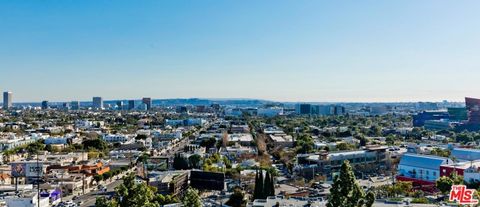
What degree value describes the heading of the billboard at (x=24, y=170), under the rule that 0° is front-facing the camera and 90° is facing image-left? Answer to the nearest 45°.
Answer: approximately 0°

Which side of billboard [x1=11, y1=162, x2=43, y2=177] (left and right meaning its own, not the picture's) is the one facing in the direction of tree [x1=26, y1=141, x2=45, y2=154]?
back

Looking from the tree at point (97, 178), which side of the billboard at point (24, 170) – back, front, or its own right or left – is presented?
left

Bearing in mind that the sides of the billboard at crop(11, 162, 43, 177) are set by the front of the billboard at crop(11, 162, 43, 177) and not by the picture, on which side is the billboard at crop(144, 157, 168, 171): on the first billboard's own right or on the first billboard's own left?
on the first billboard's own left

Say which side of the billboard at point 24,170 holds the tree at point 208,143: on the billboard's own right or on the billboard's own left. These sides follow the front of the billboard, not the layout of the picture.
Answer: on the billboard's own left

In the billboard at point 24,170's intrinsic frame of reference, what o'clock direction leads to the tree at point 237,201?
The tree is roughly at 11 o'clock from the billboard.

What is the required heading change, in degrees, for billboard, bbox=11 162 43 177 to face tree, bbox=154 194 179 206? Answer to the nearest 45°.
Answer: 0° — it already faces it
